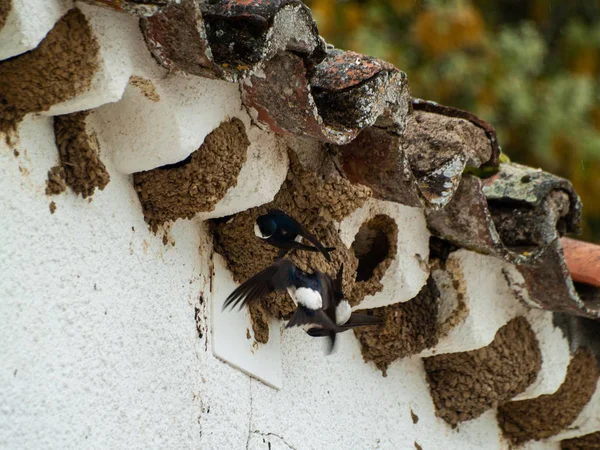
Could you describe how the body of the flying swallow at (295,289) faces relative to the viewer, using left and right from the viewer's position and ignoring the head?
facing away from the viewer and to the left of the viewer

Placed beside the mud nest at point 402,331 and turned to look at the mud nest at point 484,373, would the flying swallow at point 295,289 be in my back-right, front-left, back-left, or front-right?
back-right

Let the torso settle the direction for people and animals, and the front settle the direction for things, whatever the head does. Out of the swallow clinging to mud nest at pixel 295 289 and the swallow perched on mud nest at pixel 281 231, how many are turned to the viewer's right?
0

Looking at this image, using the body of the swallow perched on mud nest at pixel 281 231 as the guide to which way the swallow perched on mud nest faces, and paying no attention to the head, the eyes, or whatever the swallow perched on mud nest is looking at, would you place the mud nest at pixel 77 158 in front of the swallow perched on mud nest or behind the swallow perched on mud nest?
in front

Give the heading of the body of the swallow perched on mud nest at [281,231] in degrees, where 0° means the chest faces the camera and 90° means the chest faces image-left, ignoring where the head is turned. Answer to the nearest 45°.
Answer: approximately 90°
